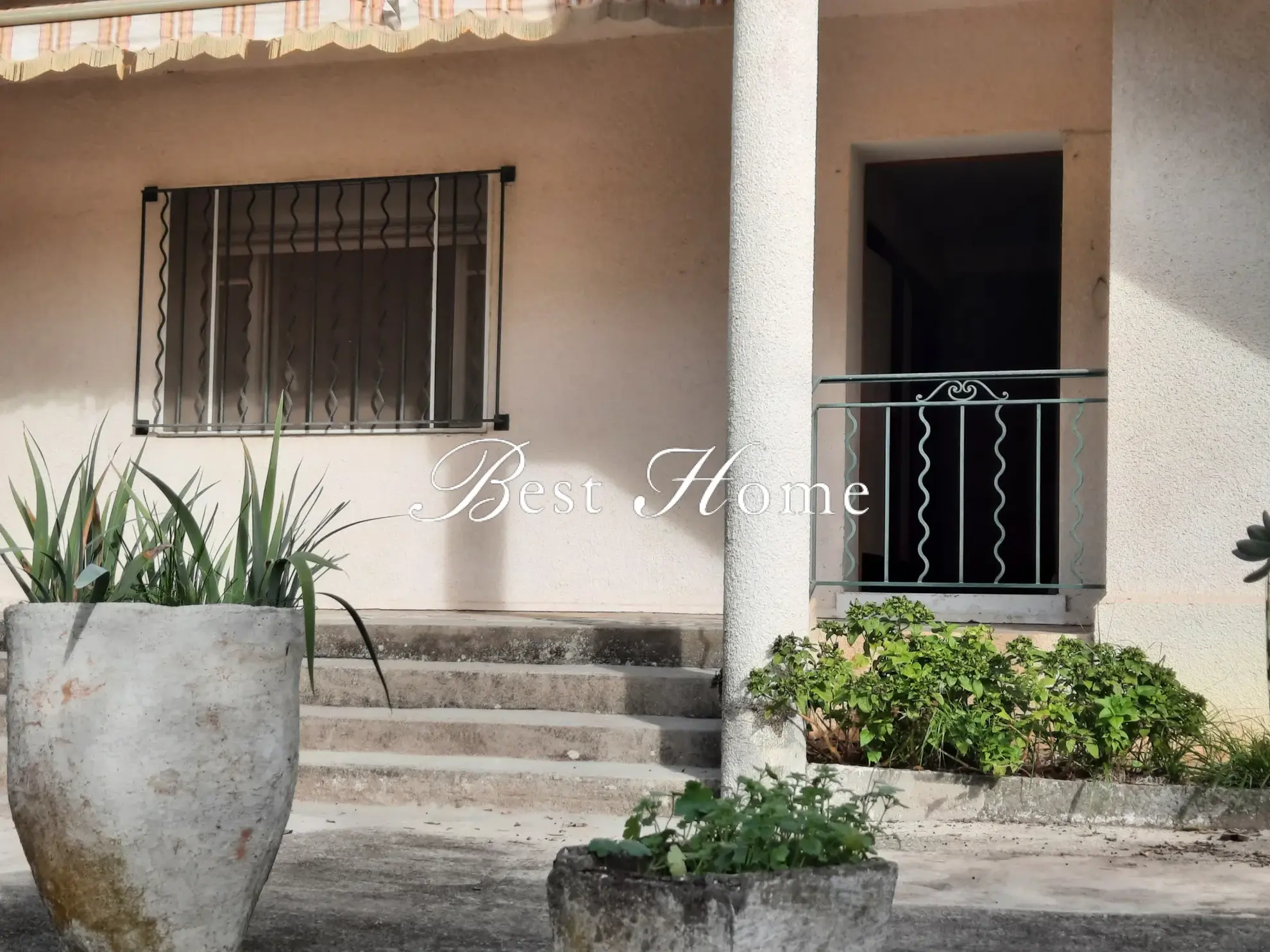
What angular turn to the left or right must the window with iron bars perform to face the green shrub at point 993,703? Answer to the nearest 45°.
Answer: approximately 45° to its left

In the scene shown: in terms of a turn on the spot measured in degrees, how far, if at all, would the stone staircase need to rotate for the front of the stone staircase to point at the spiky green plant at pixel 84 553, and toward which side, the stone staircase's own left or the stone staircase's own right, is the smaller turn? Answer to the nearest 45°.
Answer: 0° — it already faces it

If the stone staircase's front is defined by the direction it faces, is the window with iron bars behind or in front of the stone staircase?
behind

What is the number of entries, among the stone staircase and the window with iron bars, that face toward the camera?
2

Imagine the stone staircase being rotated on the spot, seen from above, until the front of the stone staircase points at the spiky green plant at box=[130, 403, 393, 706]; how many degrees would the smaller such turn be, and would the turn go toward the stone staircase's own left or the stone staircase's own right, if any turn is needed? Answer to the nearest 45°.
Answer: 0° — it already faces it

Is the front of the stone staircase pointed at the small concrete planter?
yes

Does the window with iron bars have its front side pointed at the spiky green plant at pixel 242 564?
yes

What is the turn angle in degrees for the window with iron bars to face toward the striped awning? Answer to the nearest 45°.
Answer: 0° — it already faces it

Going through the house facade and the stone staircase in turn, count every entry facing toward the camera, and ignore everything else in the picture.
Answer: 2

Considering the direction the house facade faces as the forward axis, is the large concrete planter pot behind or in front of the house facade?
in front

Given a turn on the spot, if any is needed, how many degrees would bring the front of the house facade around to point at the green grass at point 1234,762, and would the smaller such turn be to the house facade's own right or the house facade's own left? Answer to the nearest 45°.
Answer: approximately 45° to the house facade's own left

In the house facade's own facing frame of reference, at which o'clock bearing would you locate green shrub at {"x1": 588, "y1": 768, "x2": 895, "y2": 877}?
The green shrub is roughly at 12 o'clock from the house facade.
